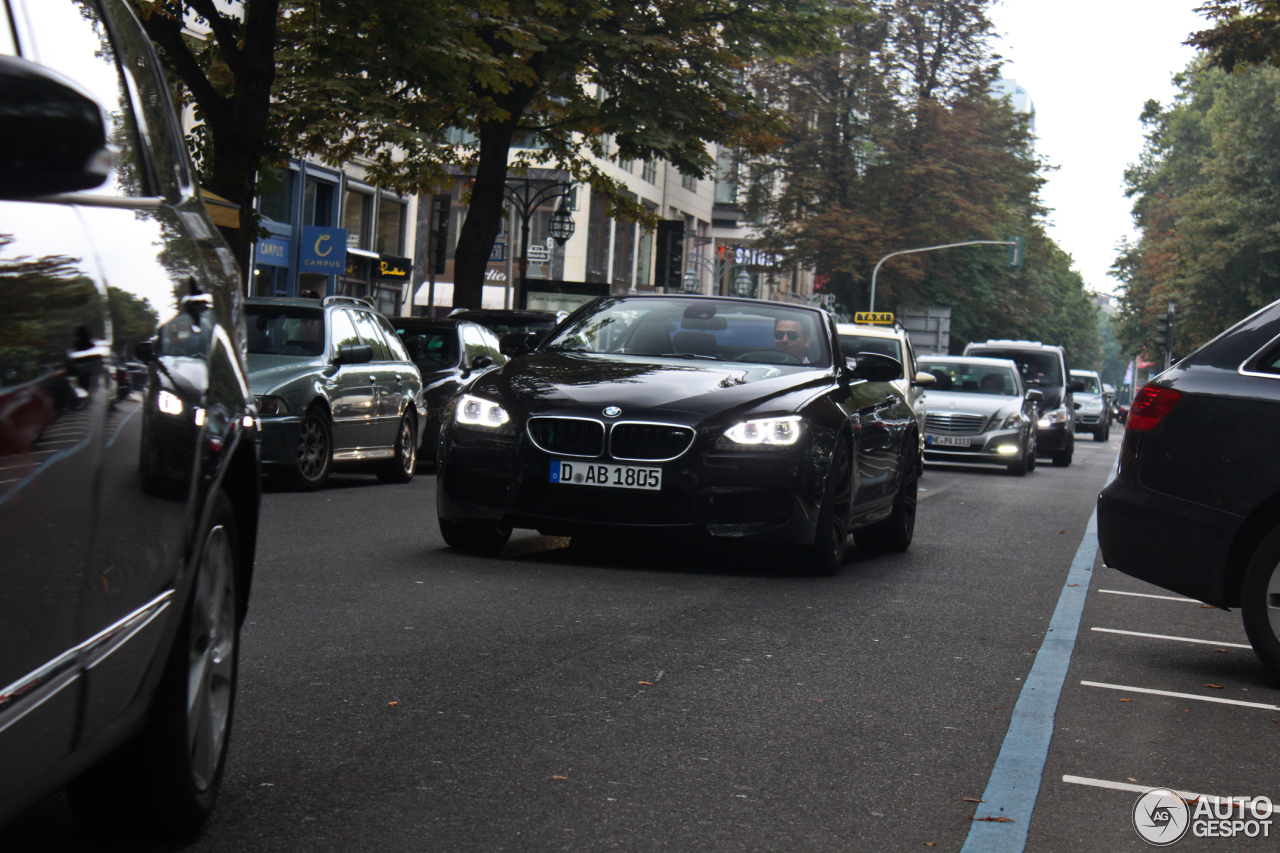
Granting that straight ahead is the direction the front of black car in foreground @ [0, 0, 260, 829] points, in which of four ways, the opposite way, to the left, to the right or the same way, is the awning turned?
to the left

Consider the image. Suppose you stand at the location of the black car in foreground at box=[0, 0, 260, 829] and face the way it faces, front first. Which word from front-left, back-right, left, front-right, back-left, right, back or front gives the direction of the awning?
back-right

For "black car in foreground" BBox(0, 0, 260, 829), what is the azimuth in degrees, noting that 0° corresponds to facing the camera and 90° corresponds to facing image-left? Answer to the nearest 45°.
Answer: approximately 45°

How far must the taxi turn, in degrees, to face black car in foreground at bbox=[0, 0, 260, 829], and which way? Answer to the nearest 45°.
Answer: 0° — it already faces it

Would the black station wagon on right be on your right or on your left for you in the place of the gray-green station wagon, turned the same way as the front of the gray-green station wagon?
on your left

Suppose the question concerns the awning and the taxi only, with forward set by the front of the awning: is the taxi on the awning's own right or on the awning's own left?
on the awning's own left

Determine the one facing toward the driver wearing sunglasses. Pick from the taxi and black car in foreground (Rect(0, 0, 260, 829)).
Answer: the taxi

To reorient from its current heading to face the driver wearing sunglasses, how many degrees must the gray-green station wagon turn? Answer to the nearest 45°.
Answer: approximately 90° to its left

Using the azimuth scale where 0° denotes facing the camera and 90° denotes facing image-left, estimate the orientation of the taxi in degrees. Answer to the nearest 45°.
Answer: approximately 0°

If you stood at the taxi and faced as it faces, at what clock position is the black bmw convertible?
The black bmw convertible is roughly at 12 o'clock from the taxi.

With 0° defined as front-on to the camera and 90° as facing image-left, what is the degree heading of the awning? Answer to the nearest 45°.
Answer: approximately 315°

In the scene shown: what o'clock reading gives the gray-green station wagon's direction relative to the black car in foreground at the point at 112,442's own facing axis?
The gray-green station wagon is roughly at 5 o'clock from the black car in foreground.

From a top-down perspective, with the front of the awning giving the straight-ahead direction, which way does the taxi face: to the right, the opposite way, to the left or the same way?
to the right

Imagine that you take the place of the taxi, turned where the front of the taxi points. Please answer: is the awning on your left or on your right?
on your right

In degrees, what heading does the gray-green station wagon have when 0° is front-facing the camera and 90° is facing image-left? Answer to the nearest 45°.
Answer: approximately 45°
